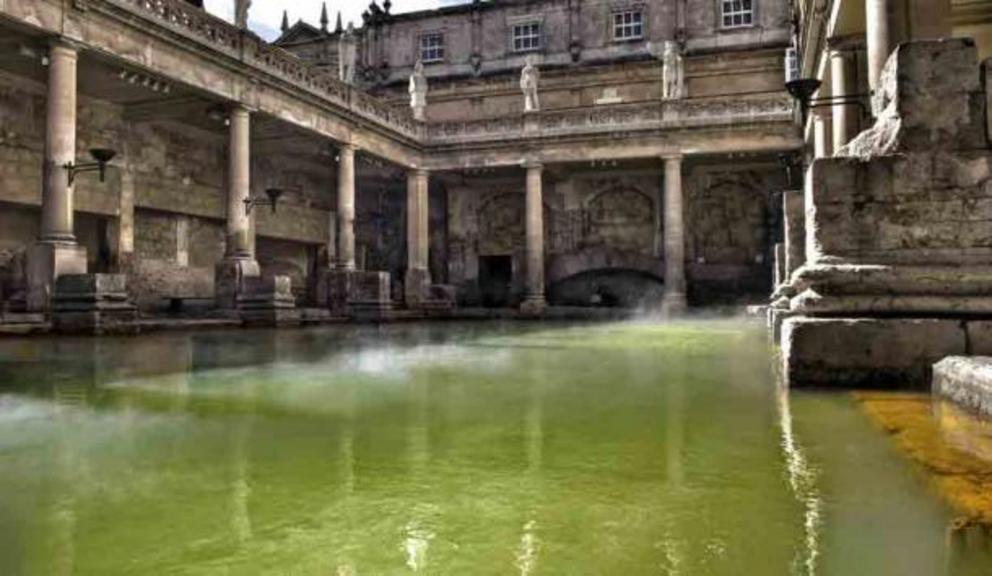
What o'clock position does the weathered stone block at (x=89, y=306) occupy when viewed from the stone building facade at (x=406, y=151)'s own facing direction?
The weathered stone block is roughly at 1 o'clock from the stone building facade.

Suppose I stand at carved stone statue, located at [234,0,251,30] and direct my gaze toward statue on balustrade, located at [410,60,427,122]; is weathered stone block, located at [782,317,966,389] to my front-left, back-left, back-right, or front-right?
back-right

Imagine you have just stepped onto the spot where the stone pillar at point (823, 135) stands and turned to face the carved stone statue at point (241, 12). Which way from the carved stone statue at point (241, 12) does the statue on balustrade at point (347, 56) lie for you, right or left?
right

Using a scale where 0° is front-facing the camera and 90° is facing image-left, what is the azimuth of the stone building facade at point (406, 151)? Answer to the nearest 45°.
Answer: approximately 0°

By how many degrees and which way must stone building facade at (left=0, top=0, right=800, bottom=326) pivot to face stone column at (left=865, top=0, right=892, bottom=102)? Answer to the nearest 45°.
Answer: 0° — it already faces it

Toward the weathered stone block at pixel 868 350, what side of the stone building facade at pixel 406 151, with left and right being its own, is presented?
front
